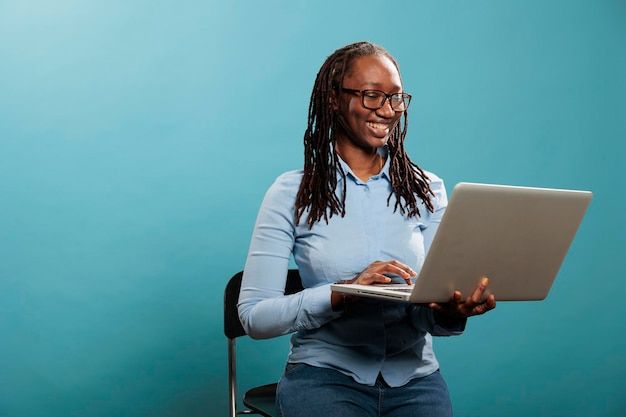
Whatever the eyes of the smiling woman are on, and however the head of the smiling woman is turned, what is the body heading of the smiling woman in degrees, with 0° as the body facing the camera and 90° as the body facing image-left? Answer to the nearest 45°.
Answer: approximately 315°

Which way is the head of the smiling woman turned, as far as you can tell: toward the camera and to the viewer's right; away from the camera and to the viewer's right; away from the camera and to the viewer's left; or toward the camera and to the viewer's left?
toward the camera and to the viewer's right

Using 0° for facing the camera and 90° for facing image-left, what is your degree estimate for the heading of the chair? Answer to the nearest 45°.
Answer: approximately 315°
